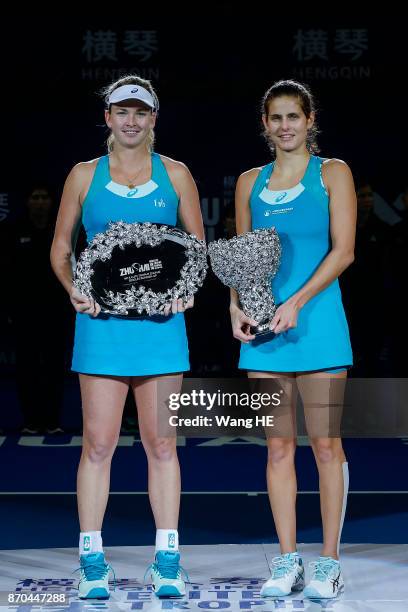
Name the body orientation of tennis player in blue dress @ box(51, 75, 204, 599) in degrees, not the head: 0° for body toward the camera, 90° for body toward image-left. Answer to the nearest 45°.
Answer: approximately 0°

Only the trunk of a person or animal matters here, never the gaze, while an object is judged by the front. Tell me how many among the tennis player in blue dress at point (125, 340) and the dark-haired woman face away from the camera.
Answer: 0

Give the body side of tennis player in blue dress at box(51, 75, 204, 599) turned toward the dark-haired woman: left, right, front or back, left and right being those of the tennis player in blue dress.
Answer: left

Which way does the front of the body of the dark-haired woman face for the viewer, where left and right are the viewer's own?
facing the viewer and to the left of the viewer

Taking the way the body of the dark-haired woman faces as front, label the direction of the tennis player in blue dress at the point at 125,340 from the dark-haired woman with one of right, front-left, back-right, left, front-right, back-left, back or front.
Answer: front-right
